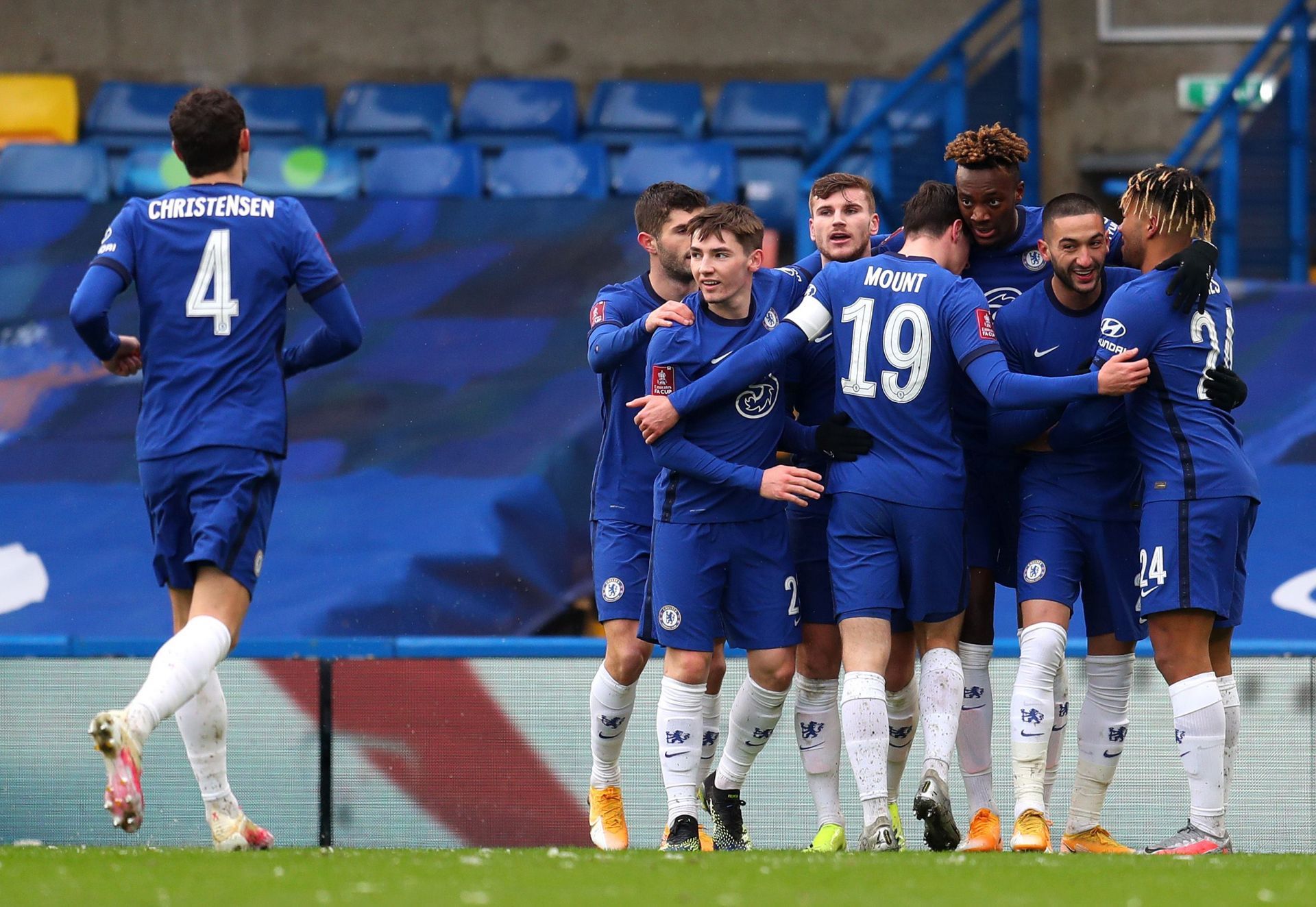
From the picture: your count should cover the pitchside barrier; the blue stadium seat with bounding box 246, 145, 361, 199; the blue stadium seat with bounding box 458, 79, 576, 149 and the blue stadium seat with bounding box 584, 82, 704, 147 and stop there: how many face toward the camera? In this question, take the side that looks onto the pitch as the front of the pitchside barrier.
4

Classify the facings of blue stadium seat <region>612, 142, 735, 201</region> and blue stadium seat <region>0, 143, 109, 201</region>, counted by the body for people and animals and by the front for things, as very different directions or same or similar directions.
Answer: same or similar directions

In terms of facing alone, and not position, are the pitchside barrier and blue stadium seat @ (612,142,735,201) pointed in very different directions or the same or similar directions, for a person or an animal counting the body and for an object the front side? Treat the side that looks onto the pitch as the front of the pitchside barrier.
same or similar directions

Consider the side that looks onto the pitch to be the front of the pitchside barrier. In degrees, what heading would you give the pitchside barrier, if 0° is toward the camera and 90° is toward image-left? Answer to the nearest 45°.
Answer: approximately 0°

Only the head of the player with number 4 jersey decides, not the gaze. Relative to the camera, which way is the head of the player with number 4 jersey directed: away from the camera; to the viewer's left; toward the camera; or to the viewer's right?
away from the camera

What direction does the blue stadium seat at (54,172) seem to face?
toward the camera

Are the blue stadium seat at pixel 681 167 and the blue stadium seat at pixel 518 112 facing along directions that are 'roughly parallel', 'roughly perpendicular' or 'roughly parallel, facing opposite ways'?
roughly parallel

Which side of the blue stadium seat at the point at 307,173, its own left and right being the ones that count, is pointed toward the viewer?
front

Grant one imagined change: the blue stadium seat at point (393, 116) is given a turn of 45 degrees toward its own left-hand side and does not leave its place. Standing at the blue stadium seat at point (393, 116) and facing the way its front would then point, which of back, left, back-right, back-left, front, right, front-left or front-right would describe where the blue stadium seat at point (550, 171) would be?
front

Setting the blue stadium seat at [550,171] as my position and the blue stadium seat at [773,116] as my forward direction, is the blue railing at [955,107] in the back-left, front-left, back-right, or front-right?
front-right

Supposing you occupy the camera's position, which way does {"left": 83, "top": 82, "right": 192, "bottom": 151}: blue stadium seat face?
facing the viewer
